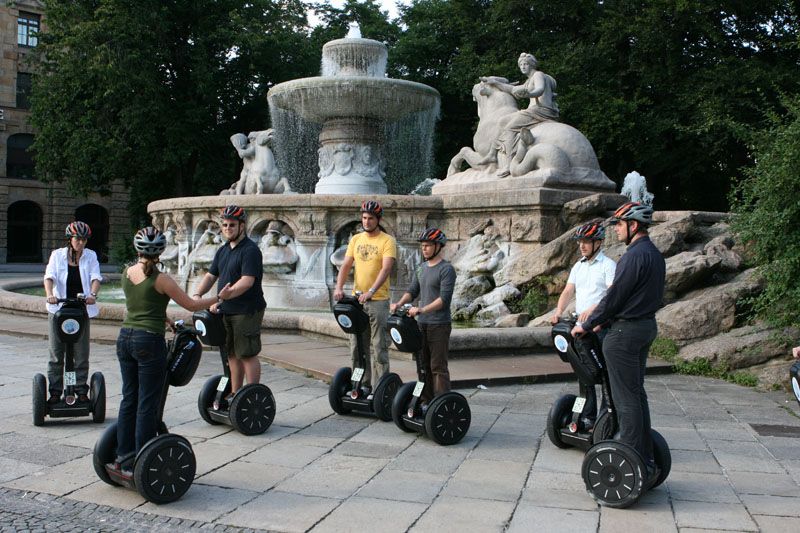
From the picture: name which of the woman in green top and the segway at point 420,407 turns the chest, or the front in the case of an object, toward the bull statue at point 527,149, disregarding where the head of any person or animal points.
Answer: the woman in green top

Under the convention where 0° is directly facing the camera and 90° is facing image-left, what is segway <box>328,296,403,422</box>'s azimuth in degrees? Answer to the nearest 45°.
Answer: approximately 45°

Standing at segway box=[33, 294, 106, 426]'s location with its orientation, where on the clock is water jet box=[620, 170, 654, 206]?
The water jet is roughly at 8 o'clock from the segway.

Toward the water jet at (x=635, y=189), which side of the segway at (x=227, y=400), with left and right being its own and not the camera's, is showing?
back

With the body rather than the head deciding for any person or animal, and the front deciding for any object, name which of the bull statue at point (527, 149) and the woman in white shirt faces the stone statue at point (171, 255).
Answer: the bull statue

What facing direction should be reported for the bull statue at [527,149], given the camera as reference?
facing to the left of the viewer

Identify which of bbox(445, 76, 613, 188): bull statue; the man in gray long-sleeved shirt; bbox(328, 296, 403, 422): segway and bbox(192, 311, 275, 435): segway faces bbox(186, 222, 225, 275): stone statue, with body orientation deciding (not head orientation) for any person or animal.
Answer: the bull statue

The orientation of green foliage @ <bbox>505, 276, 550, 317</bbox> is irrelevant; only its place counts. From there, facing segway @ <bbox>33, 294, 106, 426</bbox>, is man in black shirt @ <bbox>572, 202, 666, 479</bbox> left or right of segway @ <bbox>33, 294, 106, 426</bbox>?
left

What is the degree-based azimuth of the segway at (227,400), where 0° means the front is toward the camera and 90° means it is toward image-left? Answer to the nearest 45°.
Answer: approximately 45°

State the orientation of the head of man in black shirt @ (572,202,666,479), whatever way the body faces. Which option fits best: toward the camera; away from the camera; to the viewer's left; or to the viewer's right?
to the viewer's left

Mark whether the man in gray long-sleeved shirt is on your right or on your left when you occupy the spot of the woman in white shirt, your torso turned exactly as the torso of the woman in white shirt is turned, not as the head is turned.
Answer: on your left

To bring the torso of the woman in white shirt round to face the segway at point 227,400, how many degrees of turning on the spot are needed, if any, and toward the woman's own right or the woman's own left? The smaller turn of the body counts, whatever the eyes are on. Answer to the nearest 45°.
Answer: approximately 45° to the woman's own left

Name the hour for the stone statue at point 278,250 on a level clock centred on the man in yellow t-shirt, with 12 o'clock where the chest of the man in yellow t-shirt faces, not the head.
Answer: The stone statue is roughly at 4 o'clock from the man in yellow t-shirt.

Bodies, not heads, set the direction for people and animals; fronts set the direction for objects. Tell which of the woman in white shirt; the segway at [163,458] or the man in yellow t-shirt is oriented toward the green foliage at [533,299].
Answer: the segway

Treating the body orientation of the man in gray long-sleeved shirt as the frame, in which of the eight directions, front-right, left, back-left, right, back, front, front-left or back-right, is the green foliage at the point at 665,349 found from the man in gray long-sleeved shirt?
back

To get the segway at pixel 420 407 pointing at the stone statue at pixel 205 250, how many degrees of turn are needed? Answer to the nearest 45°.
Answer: approximately 90° to its right

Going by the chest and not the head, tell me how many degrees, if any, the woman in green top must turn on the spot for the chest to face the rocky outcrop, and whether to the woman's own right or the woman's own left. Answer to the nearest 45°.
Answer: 0° — they already face it
